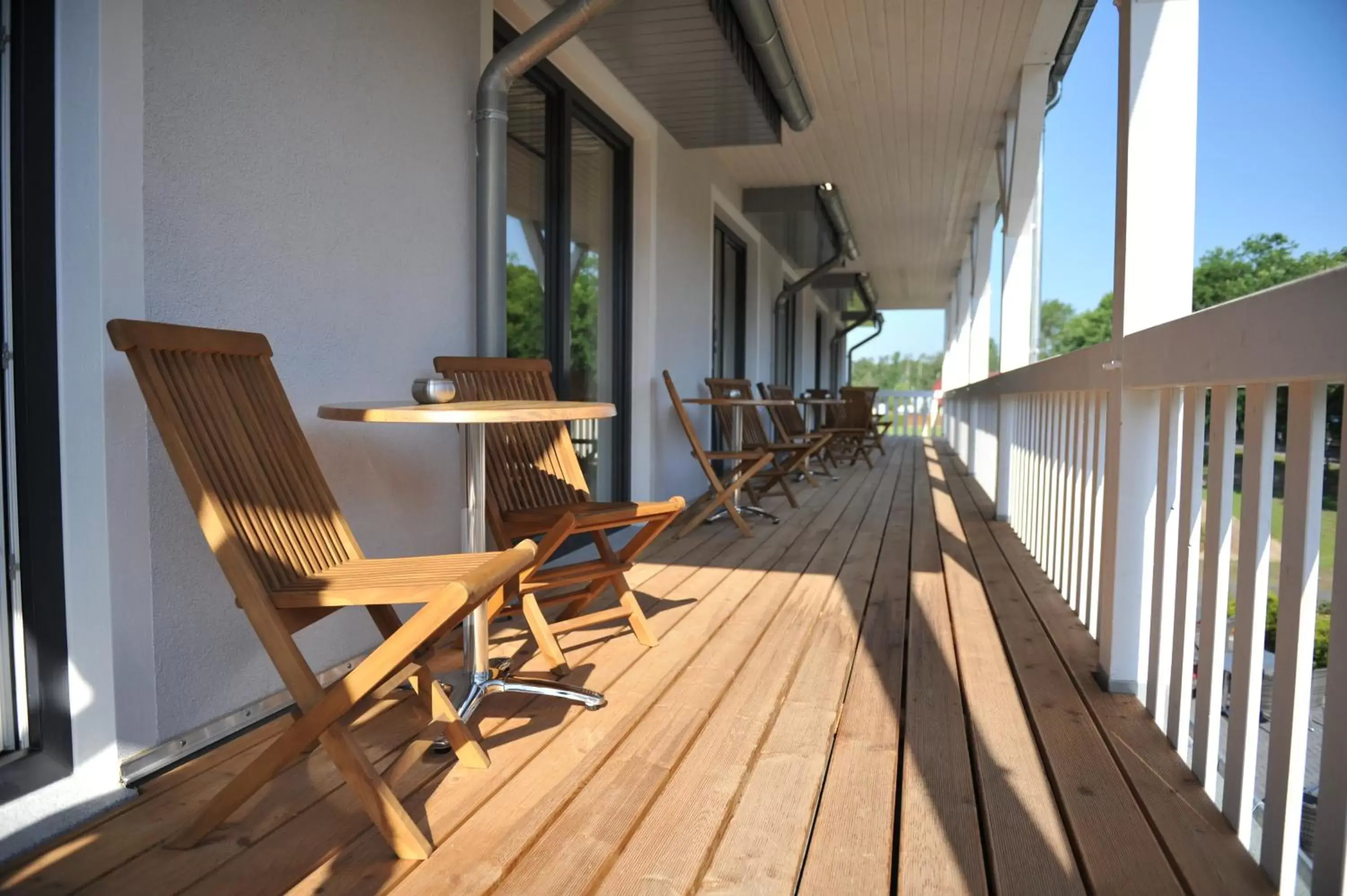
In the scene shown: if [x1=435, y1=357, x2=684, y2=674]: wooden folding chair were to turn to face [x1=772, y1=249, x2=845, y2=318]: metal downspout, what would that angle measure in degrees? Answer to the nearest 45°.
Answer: approximately 135° to its left

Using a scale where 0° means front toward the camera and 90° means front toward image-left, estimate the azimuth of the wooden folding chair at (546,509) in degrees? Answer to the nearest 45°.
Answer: approximately 315°

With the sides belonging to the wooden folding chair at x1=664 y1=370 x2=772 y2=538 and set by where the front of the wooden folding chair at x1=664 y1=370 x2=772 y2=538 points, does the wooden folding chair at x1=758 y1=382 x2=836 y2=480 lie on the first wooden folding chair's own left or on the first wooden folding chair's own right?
on the first wooden folding chair's own left

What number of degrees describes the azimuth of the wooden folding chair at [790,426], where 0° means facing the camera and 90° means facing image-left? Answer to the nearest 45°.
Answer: approximately 315°

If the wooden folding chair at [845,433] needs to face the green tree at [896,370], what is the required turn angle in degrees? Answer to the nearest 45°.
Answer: approximately 135° to its left

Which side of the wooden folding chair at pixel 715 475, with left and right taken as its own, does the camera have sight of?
right

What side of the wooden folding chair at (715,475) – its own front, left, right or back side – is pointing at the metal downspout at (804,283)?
left

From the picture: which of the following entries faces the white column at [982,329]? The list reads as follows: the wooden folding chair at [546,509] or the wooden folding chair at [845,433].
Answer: the wooden folding chair at [845,433]

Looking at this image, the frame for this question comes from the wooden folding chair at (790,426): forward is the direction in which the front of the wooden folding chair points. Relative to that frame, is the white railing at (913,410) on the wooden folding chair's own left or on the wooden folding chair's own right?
on the wooden folding chair's own left

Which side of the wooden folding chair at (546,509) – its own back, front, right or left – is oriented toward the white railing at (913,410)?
left
